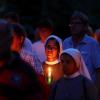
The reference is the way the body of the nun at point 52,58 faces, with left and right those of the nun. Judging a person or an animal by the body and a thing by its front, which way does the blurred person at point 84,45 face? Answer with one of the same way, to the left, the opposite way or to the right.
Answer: the same way

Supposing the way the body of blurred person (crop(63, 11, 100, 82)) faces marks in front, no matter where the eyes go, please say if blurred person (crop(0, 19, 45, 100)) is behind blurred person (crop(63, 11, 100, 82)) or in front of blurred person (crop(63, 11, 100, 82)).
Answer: in front

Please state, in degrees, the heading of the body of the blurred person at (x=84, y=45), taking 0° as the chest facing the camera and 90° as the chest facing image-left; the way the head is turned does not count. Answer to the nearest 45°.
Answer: approximately 45°

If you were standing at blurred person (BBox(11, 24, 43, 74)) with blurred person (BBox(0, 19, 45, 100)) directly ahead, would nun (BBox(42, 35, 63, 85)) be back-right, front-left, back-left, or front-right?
back-left

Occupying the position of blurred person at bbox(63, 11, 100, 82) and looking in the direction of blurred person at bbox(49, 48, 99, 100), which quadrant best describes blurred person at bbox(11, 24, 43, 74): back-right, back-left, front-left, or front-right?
front-right

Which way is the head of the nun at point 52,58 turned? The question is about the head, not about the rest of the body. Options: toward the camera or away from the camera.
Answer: toward the camera

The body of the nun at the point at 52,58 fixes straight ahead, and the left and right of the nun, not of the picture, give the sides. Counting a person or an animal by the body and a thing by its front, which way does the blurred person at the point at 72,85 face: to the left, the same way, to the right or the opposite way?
the same way

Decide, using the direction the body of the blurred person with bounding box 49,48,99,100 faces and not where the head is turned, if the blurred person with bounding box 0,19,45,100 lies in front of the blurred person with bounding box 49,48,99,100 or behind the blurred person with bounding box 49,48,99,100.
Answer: in front

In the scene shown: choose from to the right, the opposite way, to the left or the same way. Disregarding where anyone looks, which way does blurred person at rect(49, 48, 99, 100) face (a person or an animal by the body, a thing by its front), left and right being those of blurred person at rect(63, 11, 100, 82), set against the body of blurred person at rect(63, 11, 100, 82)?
the same way

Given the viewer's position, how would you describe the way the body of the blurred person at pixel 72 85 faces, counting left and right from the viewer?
facing the viewer and to the left of the viewer

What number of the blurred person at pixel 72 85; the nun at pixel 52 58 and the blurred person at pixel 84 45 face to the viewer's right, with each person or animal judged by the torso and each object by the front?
0

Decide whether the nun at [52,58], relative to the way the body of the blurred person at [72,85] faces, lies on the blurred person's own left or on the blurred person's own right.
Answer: on the blurred person's own right

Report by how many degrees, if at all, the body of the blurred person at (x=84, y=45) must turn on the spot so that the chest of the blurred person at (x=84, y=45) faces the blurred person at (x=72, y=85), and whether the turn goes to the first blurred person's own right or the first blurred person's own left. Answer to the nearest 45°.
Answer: approximately 45° to the first blurred person's own left
